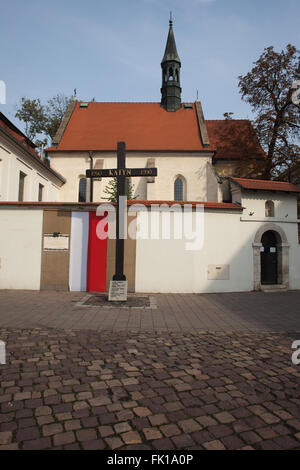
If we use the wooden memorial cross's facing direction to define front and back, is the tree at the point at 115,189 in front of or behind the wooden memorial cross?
behind

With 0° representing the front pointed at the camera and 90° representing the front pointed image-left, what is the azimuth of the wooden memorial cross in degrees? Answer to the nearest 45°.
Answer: approximately 0°

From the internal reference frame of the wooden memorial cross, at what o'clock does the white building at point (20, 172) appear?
The white building is roughly at 5 o'clock from the wooden memorial cross.

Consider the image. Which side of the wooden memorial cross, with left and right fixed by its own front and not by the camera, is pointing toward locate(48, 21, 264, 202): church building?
back

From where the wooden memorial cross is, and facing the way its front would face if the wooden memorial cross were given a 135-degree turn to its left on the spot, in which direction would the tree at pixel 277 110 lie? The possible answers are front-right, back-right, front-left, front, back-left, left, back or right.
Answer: front
